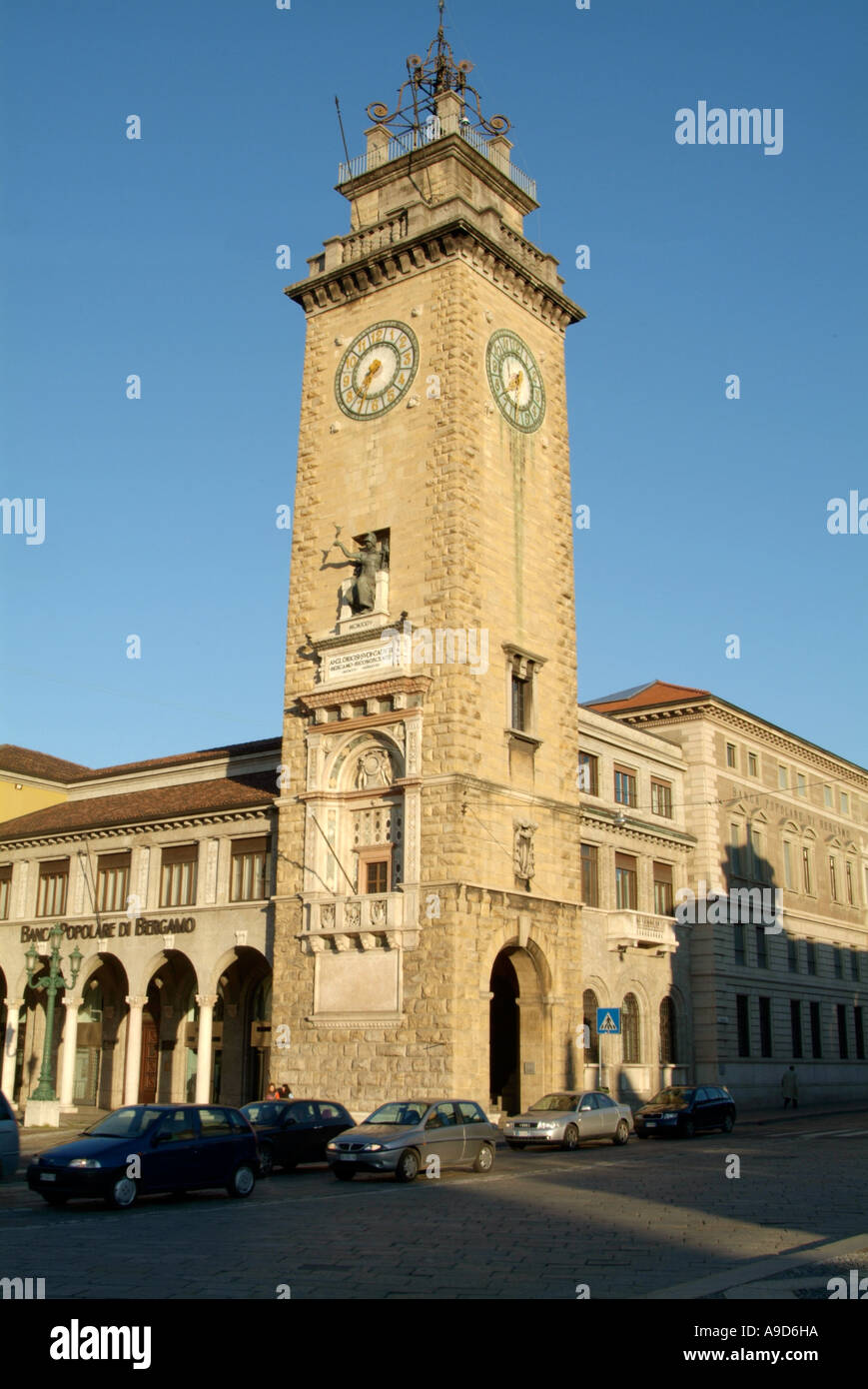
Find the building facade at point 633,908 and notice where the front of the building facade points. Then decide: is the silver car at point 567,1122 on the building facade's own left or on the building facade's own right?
on the building facade's own right

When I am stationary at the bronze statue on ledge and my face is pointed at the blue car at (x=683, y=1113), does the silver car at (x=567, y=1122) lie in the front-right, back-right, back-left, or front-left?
front-right

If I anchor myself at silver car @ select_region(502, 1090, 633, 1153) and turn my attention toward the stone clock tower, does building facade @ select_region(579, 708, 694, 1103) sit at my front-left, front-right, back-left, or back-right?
front-right

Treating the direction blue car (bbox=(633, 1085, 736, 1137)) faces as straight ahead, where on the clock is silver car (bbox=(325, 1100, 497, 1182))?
The silver car is roughly at 11 o'clock from the blue car.

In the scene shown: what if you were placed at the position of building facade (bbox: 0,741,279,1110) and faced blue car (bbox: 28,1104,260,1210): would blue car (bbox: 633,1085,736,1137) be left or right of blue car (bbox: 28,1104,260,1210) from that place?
left

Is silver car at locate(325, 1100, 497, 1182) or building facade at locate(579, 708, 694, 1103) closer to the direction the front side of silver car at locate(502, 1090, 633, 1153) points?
the silver car

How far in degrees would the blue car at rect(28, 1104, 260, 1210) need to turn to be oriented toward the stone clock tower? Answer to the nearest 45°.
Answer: approximately 180°

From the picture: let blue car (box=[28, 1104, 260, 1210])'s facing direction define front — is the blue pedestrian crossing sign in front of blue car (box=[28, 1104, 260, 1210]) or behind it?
behind

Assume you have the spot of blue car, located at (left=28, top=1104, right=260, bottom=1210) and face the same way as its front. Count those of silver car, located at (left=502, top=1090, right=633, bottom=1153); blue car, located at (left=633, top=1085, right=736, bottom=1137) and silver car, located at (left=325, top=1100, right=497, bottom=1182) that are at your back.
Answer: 3

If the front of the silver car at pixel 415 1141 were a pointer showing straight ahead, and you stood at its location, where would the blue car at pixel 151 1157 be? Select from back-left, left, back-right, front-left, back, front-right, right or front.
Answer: front

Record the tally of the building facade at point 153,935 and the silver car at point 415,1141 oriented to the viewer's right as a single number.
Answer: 0
